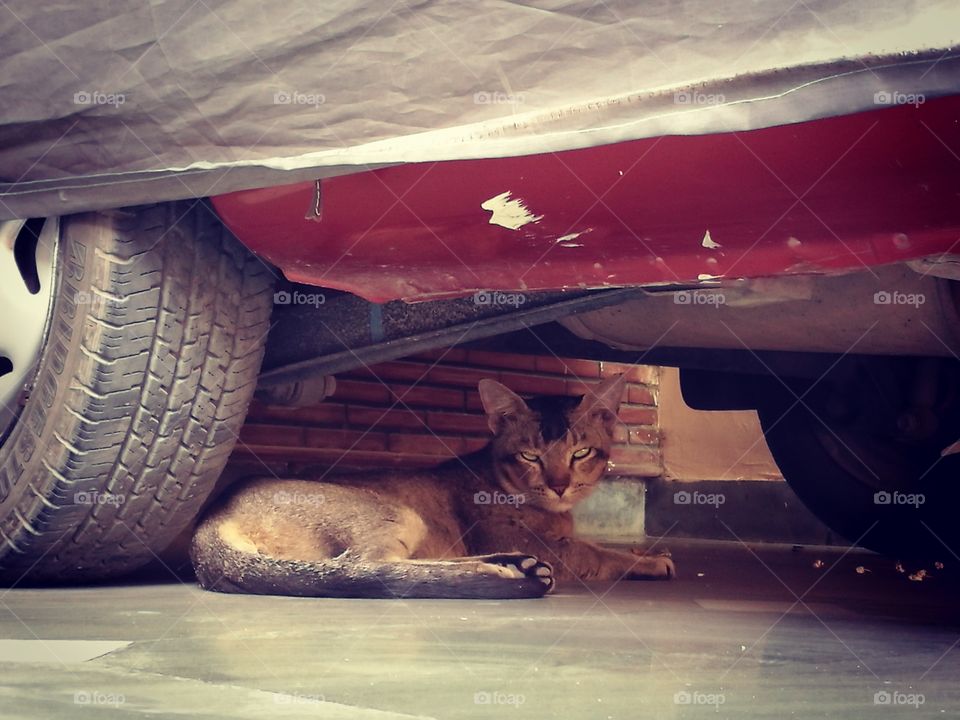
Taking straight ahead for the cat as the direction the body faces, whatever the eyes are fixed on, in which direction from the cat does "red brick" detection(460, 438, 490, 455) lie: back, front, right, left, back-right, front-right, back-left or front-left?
left

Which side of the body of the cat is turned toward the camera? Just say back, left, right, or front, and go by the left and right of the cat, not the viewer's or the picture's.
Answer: right

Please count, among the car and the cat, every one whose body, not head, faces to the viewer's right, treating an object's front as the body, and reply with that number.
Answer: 1

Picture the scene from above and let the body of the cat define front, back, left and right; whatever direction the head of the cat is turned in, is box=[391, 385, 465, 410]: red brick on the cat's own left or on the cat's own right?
on the cat's own left

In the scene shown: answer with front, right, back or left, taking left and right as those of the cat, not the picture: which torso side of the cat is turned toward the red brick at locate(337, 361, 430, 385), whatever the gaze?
left

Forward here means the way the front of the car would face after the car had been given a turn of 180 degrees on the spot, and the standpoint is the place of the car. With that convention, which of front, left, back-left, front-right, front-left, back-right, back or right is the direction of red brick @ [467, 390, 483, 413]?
back-left

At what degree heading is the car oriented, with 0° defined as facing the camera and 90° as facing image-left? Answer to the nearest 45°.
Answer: approximately 135°

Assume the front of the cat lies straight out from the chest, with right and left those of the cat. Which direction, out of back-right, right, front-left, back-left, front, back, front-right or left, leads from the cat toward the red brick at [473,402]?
left

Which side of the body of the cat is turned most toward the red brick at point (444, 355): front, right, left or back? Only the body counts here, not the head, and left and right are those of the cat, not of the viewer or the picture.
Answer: left
